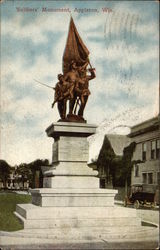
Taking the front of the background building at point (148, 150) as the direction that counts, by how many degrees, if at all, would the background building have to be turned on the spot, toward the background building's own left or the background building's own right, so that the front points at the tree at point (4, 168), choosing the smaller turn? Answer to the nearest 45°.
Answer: approximately 45° to the background building's own right

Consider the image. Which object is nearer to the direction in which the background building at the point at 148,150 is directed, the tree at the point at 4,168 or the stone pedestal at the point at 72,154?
the stone pedestal

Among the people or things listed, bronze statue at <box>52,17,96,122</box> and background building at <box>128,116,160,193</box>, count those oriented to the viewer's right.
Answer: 0

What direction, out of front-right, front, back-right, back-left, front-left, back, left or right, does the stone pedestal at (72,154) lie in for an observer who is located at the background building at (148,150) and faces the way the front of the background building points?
front

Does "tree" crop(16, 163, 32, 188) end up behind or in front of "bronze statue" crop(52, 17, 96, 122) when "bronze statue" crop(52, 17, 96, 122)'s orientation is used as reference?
behind

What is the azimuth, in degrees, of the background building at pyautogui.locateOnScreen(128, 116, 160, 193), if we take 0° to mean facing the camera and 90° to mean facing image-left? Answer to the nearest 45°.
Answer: approximately 45°

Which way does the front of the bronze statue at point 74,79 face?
toward the camera
